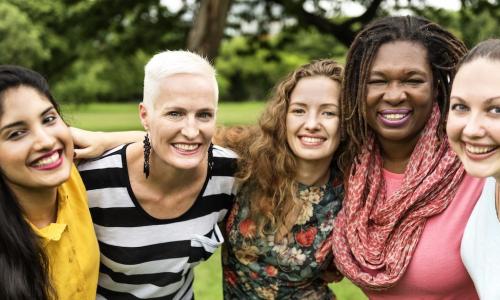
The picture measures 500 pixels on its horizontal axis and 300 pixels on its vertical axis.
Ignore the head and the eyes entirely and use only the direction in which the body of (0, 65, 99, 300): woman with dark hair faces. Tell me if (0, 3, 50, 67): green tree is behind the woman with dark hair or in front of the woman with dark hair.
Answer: behind

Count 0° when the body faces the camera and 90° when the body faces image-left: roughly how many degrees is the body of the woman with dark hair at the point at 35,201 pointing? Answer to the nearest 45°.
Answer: approximately 315°

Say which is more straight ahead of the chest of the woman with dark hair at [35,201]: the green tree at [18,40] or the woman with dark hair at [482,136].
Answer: the woman with dark hair

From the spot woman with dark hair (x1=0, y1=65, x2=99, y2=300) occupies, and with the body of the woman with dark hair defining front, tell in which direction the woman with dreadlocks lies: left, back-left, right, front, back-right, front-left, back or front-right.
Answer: front-left

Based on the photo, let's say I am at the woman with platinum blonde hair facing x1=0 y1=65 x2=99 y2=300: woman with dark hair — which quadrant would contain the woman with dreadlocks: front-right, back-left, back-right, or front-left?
back-left

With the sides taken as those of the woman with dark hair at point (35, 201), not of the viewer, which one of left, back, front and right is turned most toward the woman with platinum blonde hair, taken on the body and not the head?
left

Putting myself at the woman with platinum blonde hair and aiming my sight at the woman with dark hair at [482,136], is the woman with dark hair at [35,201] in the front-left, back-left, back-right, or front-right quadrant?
back-right
